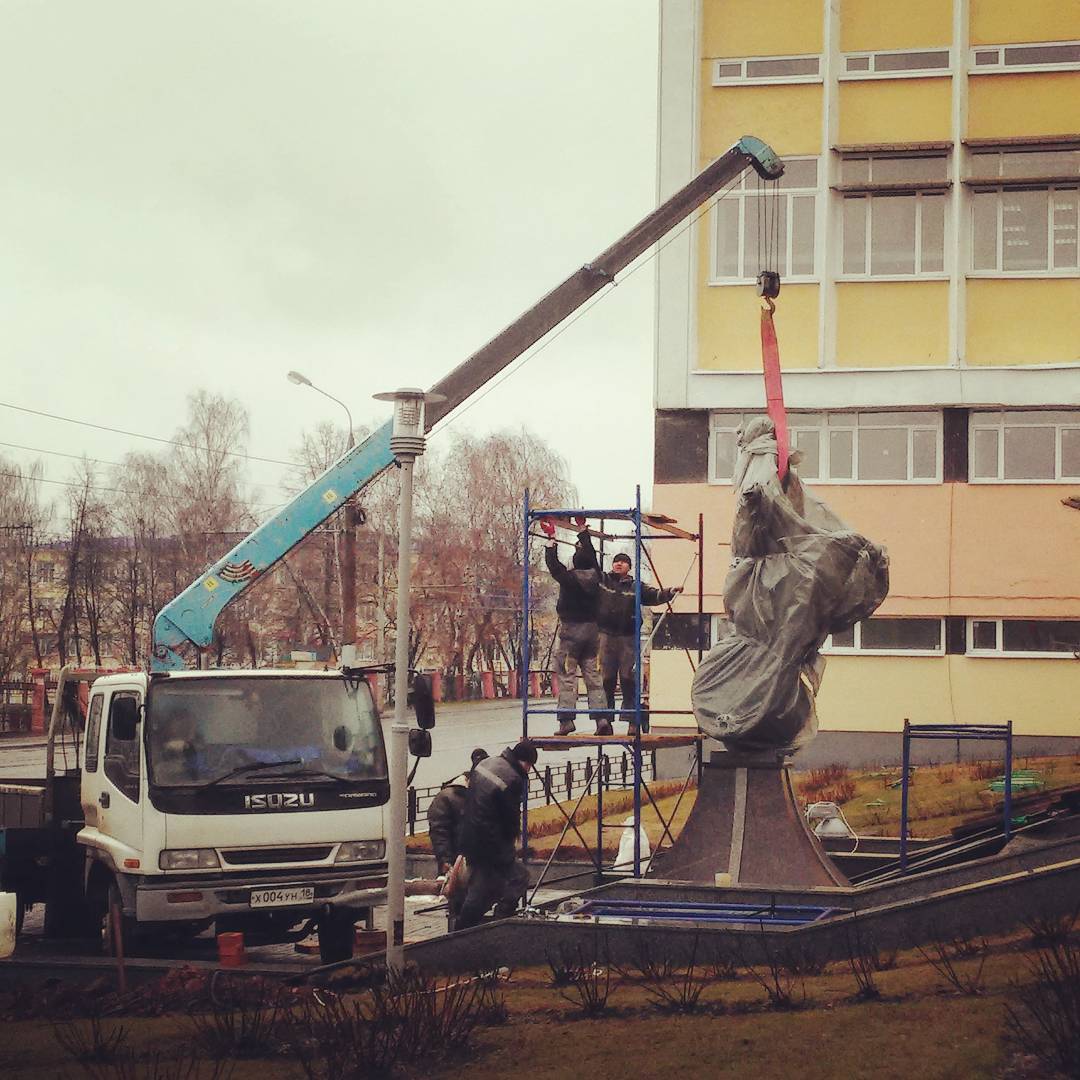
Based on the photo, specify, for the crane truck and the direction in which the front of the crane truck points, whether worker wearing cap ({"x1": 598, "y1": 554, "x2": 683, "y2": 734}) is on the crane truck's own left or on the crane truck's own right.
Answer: on the crane truck's own left

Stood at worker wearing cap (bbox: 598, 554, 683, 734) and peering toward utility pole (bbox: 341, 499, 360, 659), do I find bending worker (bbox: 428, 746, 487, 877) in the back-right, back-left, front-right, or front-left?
back-left

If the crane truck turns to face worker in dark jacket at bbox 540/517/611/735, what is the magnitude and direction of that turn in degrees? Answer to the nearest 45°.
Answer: approximately 90° to its left

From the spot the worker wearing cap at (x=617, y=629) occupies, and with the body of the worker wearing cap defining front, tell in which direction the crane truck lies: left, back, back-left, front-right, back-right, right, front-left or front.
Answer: front-right

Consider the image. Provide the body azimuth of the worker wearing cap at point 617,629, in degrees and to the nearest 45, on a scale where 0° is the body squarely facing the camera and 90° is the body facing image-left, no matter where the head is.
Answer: approximately 0°

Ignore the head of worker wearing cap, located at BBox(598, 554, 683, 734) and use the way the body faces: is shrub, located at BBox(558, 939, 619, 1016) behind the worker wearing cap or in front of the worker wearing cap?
in front

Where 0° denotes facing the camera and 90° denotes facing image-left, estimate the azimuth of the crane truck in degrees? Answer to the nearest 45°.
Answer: approximately 315°

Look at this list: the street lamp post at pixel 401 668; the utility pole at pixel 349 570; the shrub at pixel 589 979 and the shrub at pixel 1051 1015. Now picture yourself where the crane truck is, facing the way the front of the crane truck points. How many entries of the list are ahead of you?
3

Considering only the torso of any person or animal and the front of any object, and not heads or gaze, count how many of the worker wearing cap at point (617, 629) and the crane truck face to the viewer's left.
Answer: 0

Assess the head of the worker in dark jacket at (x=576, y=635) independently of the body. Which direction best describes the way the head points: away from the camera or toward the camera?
away from the camera

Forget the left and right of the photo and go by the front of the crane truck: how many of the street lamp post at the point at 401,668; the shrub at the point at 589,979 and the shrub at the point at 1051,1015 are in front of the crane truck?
3

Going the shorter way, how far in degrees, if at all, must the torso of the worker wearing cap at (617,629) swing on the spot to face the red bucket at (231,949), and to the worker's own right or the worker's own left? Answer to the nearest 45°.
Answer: approximately 45° to the worker's own right

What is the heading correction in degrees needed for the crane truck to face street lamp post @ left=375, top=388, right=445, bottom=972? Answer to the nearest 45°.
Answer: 0° — it already faces it
